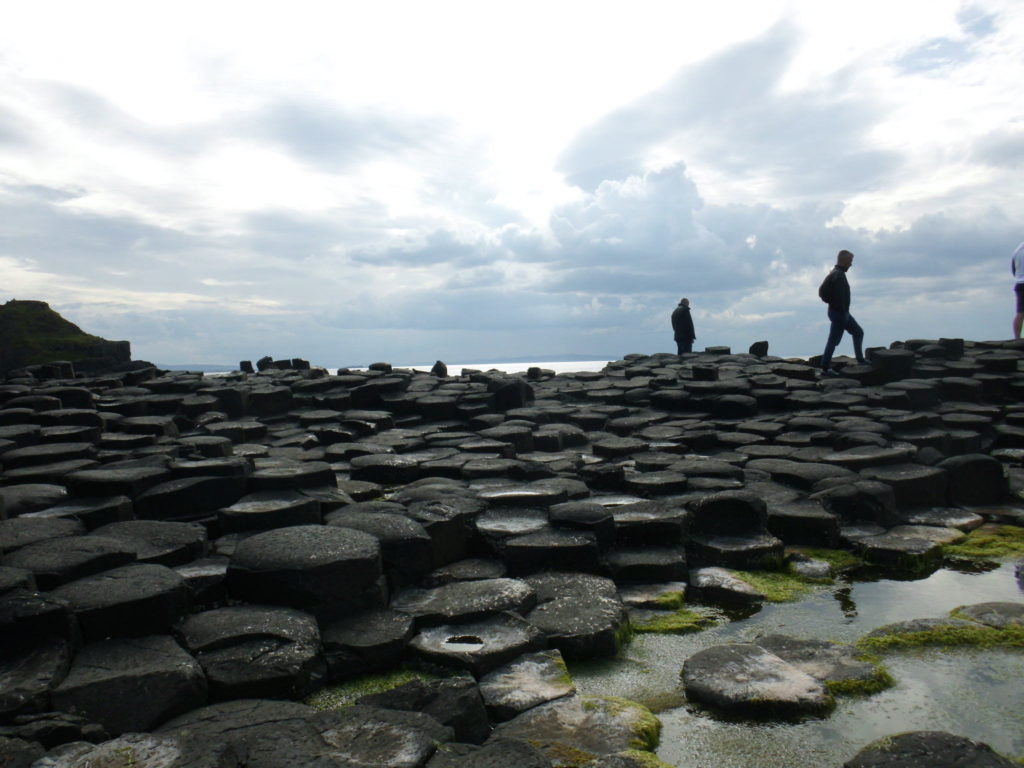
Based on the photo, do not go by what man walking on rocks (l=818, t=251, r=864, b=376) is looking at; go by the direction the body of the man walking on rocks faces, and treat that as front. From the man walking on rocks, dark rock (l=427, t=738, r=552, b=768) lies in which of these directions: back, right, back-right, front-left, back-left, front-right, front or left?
right

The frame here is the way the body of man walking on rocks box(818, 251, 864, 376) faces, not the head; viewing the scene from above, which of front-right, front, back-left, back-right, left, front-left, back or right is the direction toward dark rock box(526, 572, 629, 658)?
right

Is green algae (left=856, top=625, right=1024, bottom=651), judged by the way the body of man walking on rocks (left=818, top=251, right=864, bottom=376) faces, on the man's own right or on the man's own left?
on the man's own right

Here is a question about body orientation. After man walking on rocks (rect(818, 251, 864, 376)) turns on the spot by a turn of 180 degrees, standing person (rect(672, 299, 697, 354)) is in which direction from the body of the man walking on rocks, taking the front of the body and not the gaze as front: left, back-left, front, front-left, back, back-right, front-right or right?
front-right

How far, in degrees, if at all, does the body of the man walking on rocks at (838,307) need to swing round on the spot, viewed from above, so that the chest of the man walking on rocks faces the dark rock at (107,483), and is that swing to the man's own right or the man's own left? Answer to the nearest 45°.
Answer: approximately 135° to the man's own right

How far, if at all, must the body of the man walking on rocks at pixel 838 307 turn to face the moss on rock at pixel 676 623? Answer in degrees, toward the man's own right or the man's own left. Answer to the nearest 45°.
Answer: approximately 90° to the man's own right

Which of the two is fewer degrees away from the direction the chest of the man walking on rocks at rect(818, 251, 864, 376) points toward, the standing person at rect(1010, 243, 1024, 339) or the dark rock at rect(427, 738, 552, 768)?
the standing person

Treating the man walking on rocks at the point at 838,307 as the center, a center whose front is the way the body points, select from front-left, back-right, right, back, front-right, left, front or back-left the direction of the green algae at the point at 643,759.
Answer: right

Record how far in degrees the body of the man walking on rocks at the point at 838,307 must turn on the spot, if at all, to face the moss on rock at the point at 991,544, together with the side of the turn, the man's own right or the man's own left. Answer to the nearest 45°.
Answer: approximately 90° to the man's own right

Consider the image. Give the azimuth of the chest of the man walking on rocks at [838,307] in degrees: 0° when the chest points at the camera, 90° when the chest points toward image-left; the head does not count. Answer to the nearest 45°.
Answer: approximately 270°

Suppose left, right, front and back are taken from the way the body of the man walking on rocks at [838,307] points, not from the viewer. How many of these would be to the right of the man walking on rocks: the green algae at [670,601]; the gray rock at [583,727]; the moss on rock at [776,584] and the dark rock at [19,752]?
4

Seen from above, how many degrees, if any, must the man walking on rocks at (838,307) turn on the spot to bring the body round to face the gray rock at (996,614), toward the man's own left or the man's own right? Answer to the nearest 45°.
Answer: approximately 90° to the man's own right

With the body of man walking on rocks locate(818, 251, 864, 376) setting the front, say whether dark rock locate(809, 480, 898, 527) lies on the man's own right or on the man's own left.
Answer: on the man's own right

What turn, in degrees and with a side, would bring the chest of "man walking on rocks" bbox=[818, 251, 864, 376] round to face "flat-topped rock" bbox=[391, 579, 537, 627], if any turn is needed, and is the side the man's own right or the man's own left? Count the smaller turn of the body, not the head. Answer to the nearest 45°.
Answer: approximately 90° to the man's own right

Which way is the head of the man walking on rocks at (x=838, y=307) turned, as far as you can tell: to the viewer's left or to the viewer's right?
to the viewer's right

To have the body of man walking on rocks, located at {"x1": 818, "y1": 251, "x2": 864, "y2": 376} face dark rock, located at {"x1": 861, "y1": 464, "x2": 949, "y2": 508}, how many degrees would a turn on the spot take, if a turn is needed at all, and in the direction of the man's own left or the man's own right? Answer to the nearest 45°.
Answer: approximately 90° to the man's own right
